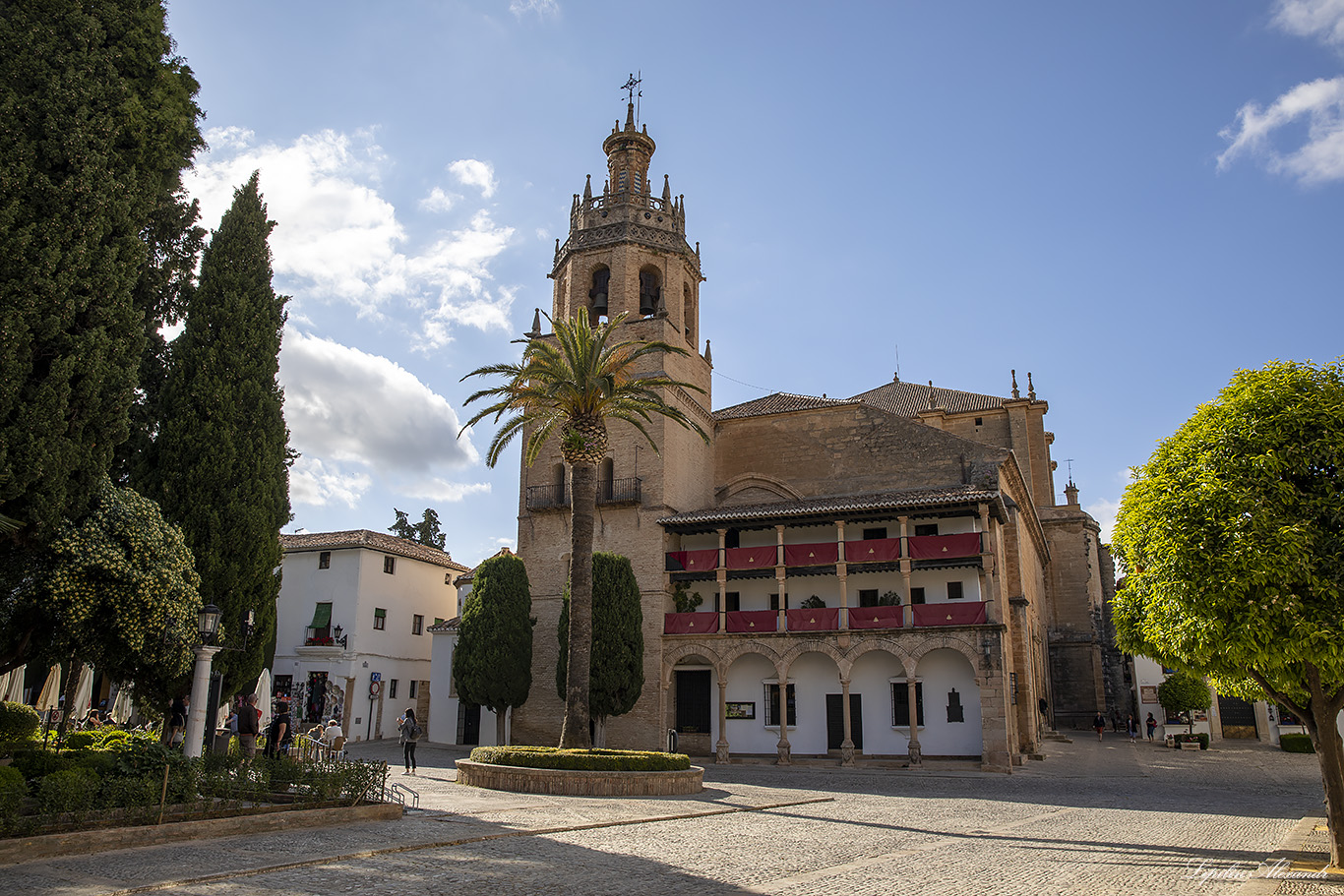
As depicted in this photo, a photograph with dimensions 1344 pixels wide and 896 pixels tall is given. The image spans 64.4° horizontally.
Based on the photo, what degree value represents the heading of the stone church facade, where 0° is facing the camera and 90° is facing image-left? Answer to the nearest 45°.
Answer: approximately 0°

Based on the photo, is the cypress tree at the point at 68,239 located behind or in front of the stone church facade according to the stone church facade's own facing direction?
in front

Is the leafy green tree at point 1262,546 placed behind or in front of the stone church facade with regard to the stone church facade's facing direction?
in front

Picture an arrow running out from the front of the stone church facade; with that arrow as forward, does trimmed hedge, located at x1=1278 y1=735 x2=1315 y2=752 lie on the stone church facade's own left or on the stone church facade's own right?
on the stone church facade's own left

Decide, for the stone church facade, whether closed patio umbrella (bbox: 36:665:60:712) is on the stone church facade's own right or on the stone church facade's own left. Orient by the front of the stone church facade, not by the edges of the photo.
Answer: on the stone church facade's own right

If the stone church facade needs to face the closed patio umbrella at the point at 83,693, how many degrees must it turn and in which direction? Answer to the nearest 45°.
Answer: approximately 45° to its right

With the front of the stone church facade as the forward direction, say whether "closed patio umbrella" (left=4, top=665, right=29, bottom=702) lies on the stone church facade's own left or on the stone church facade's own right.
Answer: on the stone church facade's own right

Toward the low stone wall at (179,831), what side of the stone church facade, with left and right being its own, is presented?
front

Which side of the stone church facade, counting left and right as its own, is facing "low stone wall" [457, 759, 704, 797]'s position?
front

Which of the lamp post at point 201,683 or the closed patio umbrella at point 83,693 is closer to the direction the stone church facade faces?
the lamp post

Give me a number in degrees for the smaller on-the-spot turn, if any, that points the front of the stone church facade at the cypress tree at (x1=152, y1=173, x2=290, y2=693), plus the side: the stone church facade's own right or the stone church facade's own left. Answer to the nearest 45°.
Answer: approximately 45° to the stone church facade's own right
